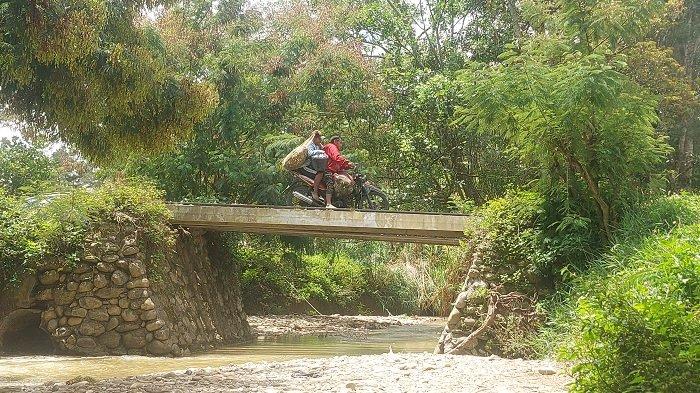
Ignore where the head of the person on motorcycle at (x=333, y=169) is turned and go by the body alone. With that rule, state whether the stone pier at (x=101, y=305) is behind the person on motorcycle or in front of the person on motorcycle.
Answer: behind

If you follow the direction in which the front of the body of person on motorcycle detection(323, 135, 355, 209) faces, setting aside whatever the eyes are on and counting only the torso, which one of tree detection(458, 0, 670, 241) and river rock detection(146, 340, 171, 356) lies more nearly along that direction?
the tree

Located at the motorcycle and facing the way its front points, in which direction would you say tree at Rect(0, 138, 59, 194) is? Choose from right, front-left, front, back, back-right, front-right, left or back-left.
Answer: back-left

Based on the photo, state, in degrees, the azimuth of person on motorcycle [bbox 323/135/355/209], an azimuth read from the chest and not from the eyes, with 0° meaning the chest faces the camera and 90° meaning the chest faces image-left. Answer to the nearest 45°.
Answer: approximately 270°

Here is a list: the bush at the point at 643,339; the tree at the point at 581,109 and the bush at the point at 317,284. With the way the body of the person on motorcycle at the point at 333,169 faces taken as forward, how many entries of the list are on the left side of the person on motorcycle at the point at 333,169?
1

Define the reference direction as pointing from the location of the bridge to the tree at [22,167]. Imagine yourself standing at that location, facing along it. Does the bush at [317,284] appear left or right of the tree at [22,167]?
right

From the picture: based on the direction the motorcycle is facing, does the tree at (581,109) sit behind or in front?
in front

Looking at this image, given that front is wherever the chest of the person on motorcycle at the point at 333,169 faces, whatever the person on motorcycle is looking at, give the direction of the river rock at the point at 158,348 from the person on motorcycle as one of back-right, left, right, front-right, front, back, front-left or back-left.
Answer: back

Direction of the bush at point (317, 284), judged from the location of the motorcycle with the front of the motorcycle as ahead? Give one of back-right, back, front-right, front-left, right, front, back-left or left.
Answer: left

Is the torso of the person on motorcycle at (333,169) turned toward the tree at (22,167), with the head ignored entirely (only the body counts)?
no

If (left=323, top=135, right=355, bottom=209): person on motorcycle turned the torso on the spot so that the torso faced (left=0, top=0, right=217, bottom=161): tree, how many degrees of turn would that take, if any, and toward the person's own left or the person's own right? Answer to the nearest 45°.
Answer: approximately 135° to the person's own right

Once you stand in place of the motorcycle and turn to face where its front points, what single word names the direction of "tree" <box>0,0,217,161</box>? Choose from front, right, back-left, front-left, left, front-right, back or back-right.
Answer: back-right

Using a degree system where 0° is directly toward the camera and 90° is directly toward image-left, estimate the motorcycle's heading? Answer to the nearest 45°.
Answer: approximately 270°

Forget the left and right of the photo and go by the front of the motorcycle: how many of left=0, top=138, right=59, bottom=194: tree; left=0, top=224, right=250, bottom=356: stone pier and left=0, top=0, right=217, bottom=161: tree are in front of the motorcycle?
0

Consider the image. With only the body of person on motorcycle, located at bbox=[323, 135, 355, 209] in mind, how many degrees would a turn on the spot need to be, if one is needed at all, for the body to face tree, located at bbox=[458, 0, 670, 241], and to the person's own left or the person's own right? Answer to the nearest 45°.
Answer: approximately 45° to the person's own right

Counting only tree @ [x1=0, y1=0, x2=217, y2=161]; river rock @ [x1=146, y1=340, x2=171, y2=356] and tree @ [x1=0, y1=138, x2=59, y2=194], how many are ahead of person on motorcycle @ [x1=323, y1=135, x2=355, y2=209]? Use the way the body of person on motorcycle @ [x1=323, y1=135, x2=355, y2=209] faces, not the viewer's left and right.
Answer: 0

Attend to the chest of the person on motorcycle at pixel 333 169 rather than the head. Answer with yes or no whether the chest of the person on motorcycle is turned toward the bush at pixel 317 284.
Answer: no

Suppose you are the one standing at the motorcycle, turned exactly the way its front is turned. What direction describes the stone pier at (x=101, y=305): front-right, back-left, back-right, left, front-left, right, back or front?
back
